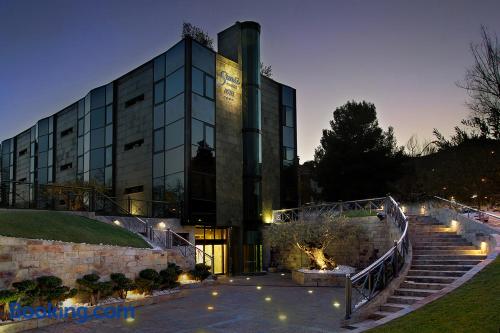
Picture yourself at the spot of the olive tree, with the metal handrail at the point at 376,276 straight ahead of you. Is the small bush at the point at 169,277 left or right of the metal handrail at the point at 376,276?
right

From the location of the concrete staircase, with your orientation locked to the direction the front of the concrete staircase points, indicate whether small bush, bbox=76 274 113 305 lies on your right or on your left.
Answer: on your right

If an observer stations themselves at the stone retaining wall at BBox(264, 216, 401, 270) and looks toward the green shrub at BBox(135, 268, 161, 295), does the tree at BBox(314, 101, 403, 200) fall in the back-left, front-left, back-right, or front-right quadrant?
back-right

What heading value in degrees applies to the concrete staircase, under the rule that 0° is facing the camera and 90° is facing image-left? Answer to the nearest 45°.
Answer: approximately 0°

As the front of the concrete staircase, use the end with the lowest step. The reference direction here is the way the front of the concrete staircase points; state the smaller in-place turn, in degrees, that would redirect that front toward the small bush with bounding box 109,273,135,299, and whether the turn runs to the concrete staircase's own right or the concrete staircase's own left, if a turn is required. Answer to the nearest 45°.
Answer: approximately 90° to the concrete staircase's own right

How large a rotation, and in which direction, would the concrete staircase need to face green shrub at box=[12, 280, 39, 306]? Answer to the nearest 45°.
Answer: approximately 45° to its right

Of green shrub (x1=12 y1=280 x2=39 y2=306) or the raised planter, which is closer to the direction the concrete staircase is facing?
the green shrub

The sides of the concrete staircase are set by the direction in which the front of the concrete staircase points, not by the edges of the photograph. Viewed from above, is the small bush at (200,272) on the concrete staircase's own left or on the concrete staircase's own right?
on the concrete staircase's own right

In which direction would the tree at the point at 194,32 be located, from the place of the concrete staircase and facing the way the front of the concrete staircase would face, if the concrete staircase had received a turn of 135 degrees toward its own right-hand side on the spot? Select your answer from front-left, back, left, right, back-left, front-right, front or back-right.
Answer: front

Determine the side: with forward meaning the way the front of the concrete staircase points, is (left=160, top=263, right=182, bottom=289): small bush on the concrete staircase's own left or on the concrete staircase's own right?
on the concrete staircase's own right
